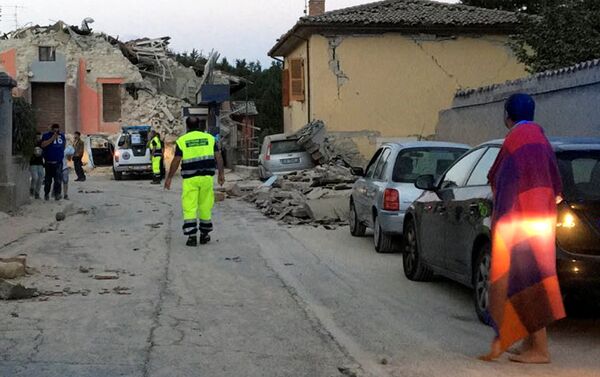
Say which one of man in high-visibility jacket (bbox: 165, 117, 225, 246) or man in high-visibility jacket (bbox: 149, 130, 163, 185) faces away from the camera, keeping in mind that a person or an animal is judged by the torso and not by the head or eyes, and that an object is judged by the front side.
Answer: man in high-visibility jacket (bbox: 165, 117, 225, 246)

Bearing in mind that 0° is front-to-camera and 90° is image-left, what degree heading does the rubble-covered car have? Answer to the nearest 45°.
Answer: approximately 135°

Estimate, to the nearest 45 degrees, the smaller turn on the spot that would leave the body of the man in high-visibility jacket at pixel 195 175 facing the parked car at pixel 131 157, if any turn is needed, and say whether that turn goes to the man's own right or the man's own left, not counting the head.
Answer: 0° — they already face it

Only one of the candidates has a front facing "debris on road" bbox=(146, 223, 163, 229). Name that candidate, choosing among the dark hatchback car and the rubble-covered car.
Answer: the dark hatchback car

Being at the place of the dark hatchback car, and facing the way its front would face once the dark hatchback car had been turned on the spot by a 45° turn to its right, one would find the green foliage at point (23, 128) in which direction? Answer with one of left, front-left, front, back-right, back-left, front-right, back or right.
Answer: front-left

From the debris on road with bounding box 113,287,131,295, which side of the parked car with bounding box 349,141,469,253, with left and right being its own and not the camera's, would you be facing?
left

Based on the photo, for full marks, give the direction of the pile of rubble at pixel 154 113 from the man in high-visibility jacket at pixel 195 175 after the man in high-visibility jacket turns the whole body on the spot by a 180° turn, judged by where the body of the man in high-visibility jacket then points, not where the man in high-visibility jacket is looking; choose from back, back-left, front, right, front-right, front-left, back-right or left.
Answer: back

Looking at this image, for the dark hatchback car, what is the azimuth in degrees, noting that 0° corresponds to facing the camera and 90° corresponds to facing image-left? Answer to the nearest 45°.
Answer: approximately 135°

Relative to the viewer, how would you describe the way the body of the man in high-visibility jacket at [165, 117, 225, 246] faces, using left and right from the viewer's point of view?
facing away from the viewer

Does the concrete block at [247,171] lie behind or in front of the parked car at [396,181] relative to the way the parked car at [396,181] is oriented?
in front

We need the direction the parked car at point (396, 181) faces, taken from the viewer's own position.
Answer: facing away from the viewer and to the left of the viewer
